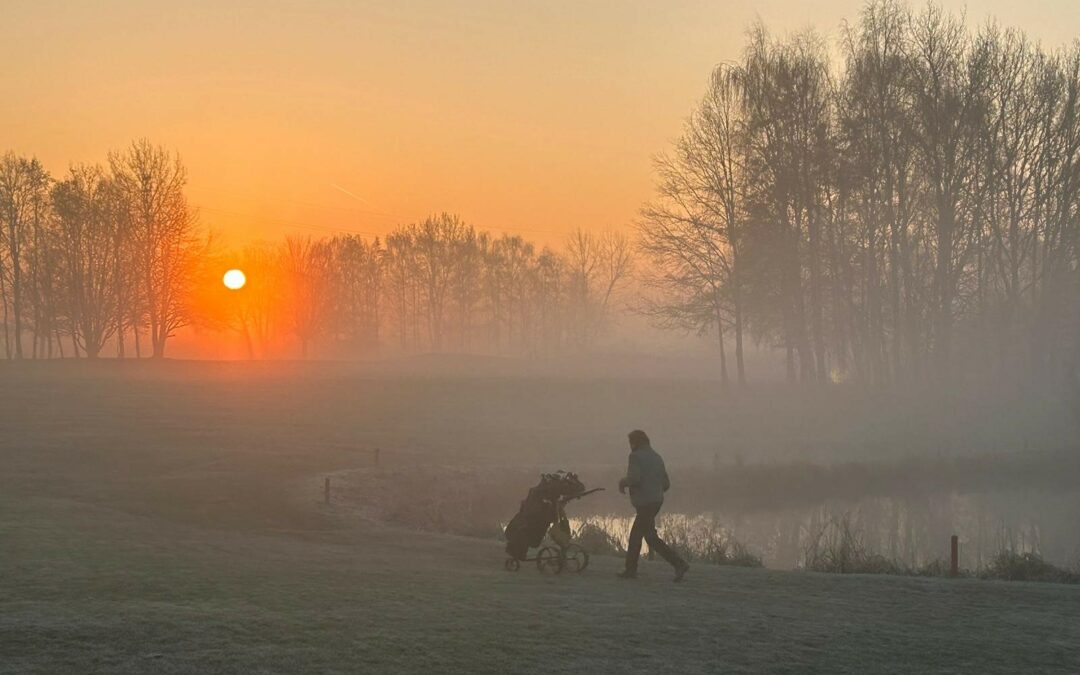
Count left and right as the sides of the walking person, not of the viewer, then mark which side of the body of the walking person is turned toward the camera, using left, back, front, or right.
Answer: left

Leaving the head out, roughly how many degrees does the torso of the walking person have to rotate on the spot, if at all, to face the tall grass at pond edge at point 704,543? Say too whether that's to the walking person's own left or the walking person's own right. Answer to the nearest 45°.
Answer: approximately 90° to the walking person's own right

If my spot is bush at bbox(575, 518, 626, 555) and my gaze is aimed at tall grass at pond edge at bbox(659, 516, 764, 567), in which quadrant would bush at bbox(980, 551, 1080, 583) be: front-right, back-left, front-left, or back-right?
front-right

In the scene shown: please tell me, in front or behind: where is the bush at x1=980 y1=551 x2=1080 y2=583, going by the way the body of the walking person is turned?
behind

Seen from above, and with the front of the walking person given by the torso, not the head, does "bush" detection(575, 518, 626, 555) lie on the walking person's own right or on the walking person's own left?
on the walking person's own right
